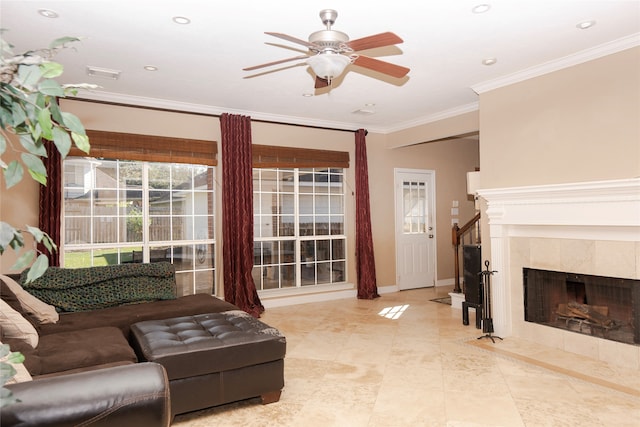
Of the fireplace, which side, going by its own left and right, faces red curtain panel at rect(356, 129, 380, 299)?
right

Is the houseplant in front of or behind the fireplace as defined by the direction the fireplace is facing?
in front

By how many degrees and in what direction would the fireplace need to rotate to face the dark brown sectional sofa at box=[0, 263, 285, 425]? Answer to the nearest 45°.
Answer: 0° — it already faces it

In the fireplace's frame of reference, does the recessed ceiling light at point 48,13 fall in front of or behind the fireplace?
in front

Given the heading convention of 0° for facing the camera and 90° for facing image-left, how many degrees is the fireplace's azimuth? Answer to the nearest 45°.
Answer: approximately 45°

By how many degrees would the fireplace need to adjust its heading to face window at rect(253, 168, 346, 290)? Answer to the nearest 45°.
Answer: approximately 45° to its right

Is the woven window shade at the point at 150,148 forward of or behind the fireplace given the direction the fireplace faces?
forward

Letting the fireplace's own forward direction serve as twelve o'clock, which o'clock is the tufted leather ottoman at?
The tufted leather ottoman is roughly at 12 o'clock from the fireplace.
